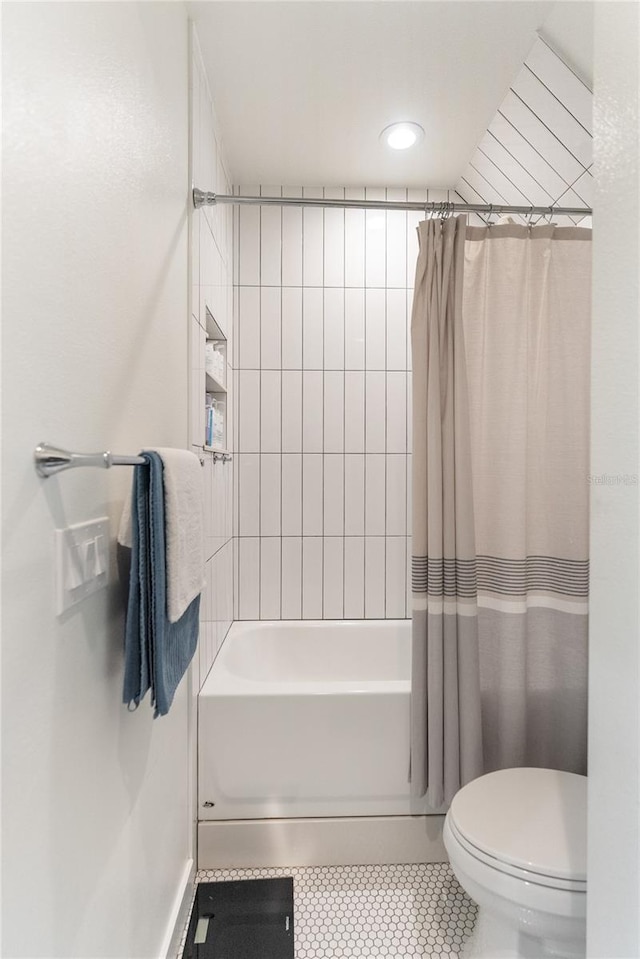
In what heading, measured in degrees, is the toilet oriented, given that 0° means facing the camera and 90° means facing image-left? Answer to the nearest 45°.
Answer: approximately 90°

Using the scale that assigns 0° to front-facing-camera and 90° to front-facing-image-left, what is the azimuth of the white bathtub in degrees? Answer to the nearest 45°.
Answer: approximately 0°

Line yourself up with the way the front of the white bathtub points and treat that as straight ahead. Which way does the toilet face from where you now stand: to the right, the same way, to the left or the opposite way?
to the right

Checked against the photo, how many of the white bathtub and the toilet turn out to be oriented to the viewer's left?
1
